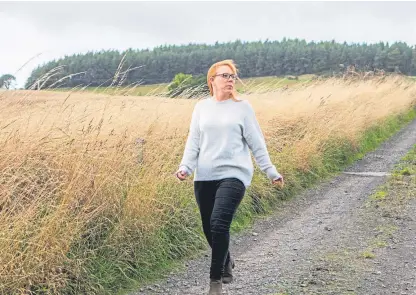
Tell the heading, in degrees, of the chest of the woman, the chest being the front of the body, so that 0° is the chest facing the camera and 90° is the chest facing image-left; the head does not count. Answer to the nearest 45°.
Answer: approximately 0°
